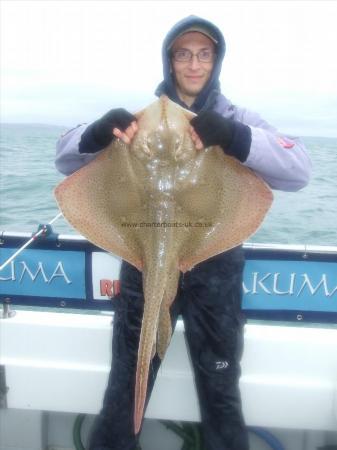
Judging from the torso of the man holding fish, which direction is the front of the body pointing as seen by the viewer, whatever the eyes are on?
toward the camera

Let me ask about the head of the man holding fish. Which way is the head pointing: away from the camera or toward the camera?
toward the camera
